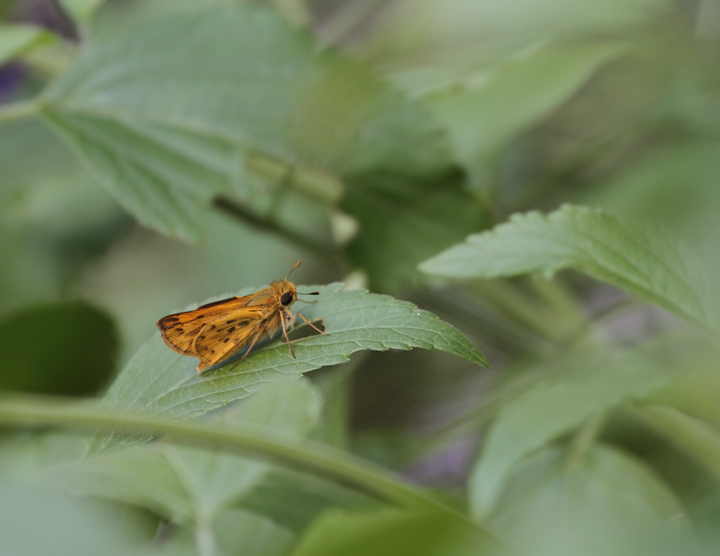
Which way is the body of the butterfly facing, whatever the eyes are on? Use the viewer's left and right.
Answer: facing to the right of the viewer
